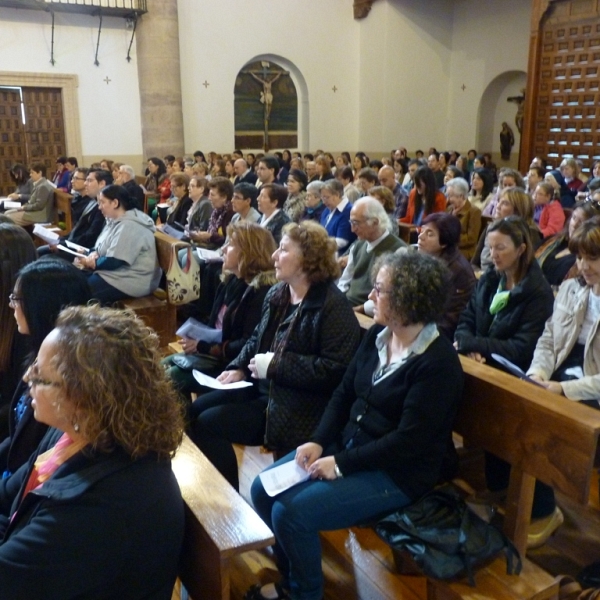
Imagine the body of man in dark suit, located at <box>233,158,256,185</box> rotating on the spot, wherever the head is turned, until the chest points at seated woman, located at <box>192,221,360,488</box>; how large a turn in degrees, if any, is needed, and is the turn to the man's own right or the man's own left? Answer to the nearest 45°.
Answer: approximately 45° to the man's own left

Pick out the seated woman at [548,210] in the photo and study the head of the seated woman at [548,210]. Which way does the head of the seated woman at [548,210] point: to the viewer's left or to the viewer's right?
to the viewer's left

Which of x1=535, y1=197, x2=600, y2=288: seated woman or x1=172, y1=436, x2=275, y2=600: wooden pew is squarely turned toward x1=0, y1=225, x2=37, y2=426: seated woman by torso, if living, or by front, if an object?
x1=535, y1=197, x2=600, y2=288: seated woman

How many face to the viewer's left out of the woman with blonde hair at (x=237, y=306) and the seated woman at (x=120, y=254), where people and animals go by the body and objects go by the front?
2

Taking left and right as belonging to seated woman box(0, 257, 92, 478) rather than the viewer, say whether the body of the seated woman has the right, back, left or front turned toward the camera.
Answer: left

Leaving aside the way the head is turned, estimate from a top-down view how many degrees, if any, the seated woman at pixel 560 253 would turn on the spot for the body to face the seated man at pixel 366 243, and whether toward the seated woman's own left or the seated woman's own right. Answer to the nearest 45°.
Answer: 0° — they already face them

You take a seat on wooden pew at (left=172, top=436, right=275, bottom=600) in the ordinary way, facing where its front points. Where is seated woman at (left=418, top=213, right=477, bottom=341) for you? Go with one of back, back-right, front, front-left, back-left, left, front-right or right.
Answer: back

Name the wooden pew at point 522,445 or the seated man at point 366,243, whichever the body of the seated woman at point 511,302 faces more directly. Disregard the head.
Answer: the wooden pew

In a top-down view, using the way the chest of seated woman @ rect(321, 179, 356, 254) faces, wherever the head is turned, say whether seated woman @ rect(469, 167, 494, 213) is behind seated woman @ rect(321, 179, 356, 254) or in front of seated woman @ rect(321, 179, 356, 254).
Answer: behind
